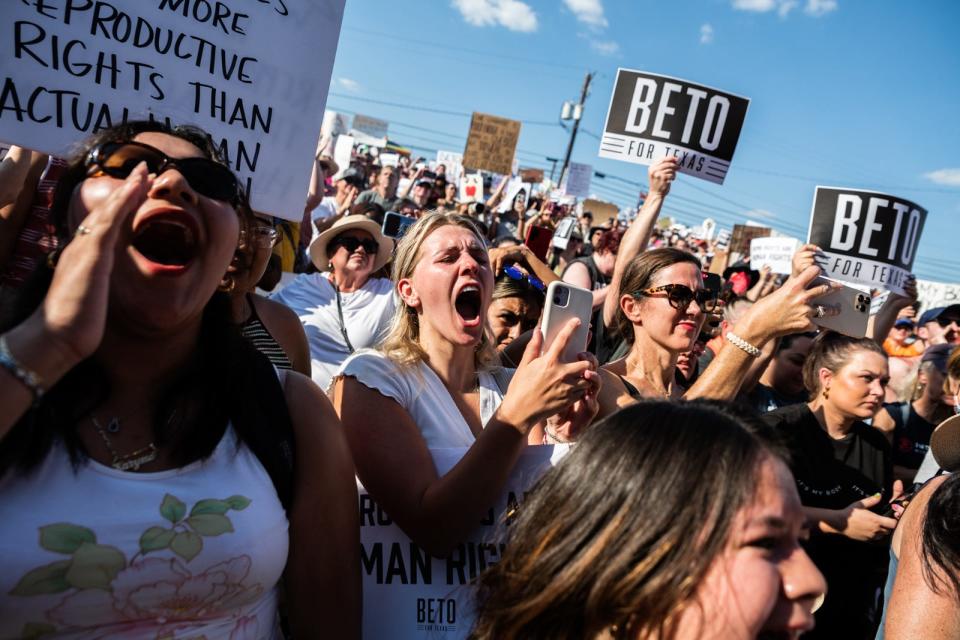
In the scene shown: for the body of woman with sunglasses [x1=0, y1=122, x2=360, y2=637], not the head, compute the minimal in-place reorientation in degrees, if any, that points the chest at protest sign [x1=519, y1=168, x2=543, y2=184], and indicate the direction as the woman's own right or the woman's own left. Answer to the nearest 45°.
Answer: approximately 135° to the woman's own left

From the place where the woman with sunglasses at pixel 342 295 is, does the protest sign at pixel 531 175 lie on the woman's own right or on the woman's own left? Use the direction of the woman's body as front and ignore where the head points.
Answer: on the woman's own left

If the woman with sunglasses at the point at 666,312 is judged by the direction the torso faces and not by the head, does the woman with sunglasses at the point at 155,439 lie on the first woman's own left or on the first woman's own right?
on the first woman's own right

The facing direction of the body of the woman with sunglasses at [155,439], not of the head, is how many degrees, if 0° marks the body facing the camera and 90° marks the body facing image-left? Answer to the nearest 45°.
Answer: approximately 0°

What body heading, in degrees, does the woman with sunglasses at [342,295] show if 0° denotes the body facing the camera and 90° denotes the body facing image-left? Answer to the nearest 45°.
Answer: approximately 315°

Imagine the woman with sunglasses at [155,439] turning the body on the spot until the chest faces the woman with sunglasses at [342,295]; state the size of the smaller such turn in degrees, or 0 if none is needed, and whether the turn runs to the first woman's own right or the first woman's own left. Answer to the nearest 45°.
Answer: approximately 180°

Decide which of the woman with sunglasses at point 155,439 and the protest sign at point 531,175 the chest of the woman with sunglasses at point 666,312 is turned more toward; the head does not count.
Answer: the woman with sunglasses
